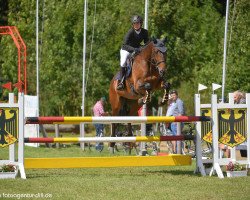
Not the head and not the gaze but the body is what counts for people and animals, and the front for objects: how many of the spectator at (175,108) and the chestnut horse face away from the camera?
0

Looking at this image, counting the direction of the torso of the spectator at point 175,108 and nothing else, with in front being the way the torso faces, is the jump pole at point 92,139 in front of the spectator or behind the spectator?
in front

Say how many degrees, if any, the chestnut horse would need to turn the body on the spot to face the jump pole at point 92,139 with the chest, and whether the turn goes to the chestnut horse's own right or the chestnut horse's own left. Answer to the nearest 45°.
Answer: approximately 90° to the chestnut horse's own right

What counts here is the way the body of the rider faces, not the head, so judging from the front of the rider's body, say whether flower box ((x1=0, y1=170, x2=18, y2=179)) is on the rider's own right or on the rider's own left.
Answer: on the rider's own right

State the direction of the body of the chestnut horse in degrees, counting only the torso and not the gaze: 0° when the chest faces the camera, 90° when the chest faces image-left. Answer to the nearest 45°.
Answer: approximately 315°

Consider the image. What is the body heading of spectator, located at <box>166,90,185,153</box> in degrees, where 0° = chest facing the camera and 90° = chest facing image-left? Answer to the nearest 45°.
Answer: approximately 45°

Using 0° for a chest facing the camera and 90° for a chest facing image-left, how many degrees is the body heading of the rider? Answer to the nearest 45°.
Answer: approximately 315°
